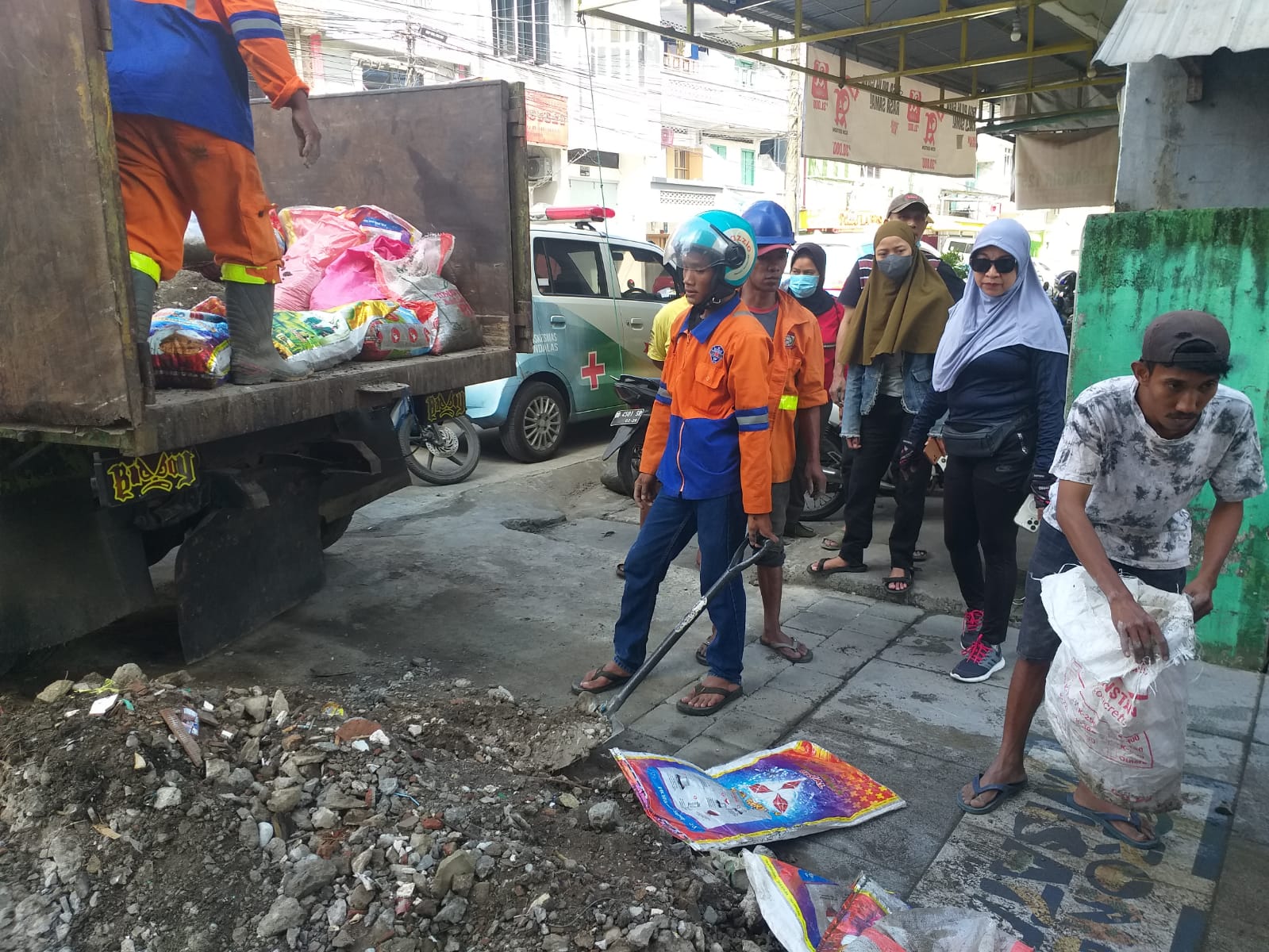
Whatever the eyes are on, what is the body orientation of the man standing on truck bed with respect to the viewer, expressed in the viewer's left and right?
facing away from the viewer and to the right of the viewer

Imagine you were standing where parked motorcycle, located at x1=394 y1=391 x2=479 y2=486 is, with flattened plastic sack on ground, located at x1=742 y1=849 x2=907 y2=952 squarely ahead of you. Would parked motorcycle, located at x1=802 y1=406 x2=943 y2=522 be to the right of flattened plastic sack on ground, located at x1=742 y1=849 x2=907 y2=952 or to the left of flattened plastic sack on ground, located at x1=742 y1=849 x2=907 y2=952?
left

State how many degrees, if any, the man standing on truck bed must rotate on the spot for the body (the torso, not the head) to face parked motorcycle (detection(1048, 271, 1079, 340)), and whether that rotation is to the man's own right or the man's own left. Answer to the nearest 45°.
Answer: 0° — they already face it

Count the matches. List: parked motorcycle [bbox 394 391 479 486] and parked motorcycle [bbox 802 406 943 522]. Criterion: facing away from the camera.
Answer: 0

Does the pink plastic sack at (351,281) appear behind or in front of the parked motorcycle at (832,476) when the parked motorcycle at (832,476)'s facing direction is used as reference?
in front
